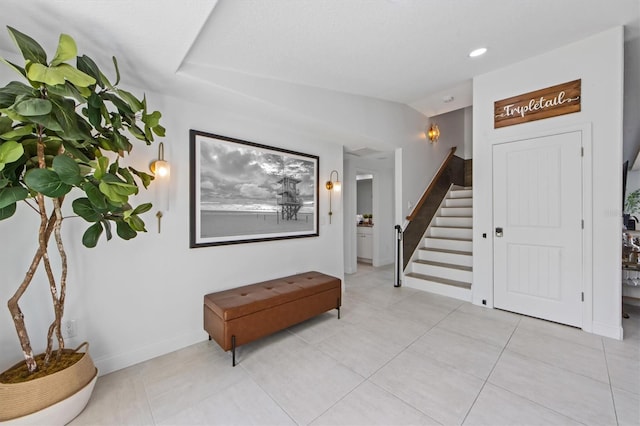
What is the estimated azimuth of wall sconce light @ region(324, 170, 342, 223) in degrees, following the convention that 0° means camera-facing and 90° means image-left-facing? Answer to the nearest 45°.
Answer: approximately 315°

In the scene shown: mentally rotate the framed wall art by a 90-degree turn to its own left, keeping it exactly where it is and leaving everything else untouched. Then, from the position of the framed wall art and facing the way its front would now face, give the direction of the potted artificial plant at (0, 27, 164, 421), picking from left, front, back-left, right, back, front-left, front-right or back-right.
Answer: back

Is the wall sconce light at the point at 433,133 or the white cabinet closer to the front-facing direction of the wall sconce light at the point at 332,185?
the wall sconce light

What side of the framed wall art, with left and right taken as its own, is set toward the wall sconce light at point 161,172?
right

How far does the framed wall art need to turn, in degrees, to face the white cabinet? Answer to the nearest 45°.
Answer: approximately 90° to its left

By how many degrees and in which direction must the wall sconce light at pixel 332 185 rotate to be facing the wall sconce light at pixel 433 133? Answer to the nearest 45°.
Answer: approximately 90° to its left

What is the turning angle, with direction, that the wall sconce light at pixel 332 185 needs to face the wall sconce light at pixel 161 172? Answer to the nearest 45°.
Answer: approximately 90° to its right

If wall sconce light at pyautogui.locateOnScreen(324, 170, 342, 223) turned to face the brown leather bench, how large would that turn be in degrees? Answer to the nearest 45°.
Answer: approximately 90° to its right

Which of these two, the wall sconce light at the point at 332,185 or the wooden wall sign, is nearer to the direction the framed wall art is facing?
the wooden wall sign

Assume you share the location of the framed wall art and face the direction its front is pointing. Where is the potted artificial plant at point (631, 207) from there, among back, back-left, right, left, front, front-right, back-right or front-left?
front-left

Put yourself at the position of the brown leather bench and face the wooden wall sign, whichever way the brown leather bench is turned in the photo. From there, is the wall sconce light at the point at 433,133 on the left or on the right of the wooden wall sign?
left

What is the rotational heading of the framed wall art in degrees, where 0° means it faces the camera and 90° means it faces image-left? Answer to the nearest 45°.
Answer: approximately 315°

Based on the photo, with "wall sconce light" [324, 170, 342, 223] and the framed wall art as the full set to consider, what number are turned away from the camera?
0
